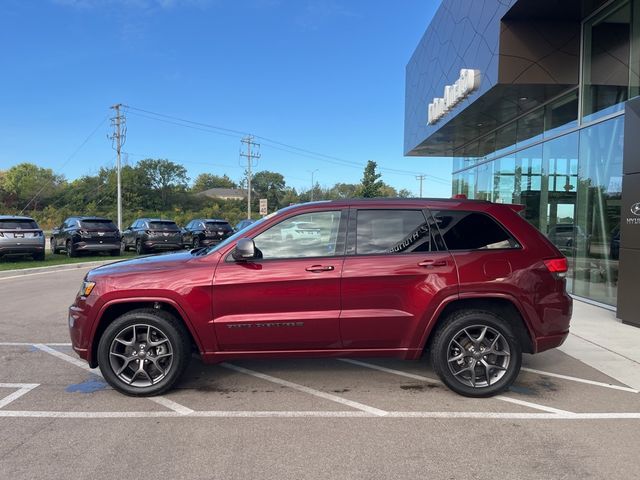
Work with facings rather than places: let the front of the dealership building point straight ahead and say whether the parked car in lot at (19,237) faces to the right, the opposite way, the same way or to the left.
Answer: to the right

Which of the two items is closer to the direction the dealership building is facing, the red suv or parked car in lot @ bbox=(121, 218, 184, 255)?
the red suv

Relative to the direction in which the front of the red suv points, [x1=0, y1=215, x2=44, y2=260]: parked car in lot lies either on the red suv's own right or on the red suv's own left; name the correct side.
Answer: on the red suv's own right

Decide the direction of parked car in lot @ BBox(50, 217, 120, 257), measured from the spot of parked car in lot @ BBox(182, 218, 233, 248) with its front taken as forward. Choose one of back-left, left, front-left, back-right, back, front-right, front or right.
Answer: left

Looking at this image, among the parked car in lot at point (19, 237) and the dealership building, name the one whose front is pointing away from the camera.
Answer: the parked car in lot

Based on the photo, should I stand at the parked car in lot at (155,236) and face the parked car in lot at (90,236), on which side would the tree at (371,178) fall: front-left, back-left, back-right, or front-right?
back-right

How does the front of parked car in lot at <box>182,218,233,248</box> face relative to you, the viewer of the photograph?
facing away from the viewer and to the left of the viewer

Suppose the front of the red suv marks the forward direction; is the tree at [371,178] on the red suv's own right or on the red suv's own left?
on the red suv's own right

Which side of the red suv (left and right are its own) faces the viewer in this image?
left

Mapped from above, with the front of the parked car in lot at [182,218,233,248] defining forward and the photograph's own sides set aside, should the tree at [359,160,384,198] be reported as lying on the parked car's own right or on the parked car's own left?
on the parked car's own right

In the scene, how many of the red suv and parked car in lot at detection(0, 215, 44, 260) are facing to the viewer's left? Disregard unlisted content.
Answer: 1

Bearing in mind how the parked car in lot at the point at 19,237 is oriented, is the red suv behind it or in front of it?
behind

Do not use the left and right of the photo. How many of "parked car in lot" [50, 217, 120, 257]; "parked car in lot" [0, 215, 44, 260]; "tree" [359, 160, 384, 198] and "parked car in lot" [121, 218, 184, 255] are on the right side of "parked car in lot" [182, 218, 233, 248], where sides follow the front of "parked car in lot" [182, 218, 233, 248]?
1

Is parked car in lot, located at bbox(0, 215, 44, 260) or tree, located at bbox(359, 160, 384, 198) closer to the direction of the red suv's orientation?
the parked car in lot

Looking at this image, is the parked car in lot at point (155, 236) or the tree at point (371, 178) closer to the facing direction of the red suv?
the parked car in lot

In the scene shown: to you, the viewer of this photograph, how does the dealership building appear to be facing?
facing the viewer and to the left of the viewer

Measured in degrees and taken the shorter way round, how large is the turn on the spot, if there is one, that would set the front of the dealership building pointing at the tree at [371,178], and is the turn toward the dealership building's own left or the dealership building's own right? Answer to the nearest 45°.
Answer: approximately 90° to the dealership building's own right

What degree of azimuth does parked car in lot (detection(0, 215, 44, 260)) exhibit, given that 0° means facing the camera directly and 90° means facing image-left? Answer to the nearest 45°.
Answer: approximately 180°

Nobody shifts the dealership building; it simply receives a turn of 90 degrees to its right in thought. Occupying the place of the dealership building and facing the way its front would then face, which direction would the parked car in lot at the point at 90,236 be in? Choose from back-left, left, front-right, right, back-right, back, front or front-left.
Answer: front-left
